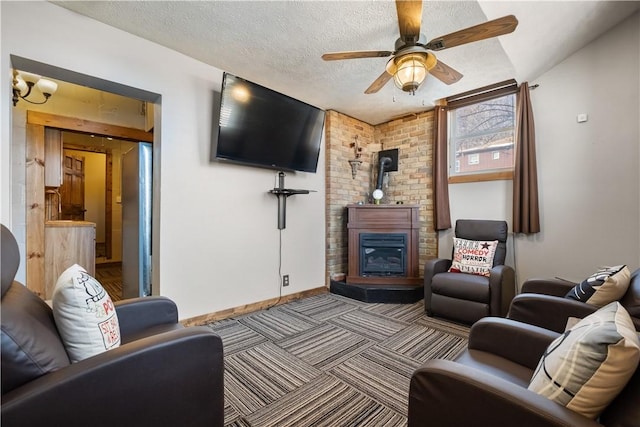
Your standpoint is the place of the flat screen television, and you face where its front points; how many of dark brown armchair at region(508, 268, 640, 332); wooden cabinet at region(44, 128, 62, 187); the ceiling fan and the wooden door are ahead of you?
2

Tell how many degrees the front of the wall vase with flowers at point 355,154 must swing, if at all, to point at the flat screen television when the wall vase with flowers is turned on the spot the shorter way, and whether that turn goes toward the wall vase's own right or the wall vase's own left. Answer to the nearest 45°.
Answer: approximately 90° to the wall vase's own right

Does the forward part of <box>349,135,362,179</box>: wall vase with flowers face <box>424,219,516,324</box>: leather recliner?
yes

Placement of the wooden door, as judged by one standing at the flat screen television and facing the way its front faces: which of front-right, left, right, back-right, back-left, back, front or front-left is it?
back

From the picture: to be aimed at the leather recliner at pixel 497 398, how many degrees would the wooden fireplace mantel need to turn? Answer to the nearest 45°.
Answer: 0° — it already faces it

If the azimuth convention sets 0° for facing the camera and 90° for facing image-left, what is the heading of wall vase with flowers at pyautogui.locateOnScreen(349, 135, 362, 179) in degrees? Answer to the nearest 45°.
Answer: approximately 315°

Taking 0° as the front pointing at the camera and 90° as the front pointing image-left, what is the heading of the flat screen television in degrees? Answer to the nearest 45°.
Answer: approximately 315°

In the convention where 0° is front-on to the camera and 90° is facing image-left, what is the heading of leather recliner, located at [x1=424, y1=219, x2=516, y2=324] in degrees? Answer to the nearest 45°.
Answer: approximately 45°

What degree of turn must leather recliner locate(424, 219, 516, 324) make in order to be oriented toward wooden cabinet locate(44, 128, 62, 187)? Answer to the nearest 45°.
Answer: approximately 45° to its right
